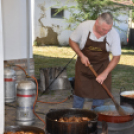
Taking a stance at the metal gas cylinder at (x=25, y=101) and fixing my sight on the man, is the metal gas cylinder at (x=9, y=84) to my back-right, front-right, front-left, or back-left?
back-left

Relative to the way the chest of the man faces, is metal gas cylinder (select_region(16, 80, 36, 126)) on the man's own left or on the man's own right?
on the man's own right

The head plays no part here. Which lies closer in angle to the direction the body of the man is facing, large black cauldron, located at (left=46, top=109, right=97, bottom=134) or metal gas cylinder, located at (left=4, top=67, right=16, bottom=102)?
the large black cauldron

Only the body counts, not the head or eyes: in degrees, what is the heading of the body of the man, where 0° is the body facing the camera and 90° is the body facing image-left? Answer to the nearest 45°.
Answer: approximately 0°

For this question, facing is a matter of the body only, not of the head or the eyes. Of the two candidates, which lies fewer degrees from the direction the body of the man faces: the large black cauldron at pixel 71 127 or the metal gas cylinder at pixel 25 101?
the large black cauldron

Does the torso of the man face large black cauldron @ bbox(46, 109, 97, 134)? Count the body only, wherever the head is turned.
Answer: yes
